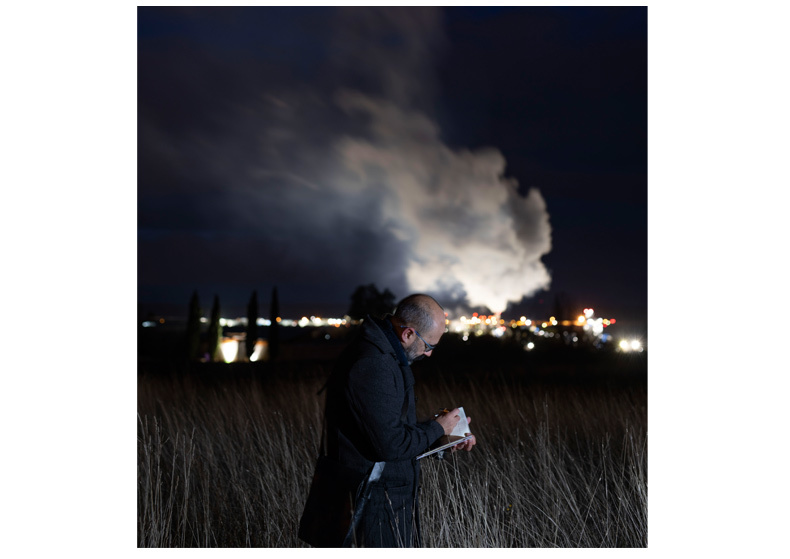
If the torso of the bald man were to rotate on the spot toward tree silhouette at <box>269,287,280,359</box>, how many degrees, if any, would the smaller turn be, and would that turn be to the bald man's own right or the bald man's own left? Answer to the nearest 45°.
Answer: approximately 90° to the bald man's own left

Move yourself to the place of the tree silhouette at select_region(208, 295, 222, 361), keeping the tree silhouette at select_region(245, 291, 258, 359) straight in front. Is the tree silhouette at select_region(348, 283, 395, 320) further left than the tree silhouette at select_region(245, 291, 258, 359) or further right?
left

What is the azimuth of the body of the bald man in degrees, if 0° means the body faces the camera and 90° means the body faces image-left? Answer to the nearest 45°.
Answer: approximately 270°

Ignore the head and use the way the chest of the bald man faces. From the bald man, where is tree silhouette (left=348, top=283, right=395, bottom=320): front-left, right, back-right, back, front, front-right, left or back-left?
left

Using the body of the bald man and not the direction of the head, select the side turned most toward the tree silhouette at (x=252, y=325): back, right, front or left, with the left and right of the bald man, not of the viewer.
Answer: left

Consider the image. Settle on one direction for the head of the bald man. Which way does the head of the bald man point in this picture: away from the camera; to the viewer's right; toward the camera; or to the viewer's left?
to the viewer's right

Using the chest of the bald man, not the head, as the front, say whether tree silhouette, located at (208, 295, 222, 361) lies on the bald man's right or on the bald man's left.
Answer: on the bald man's left
